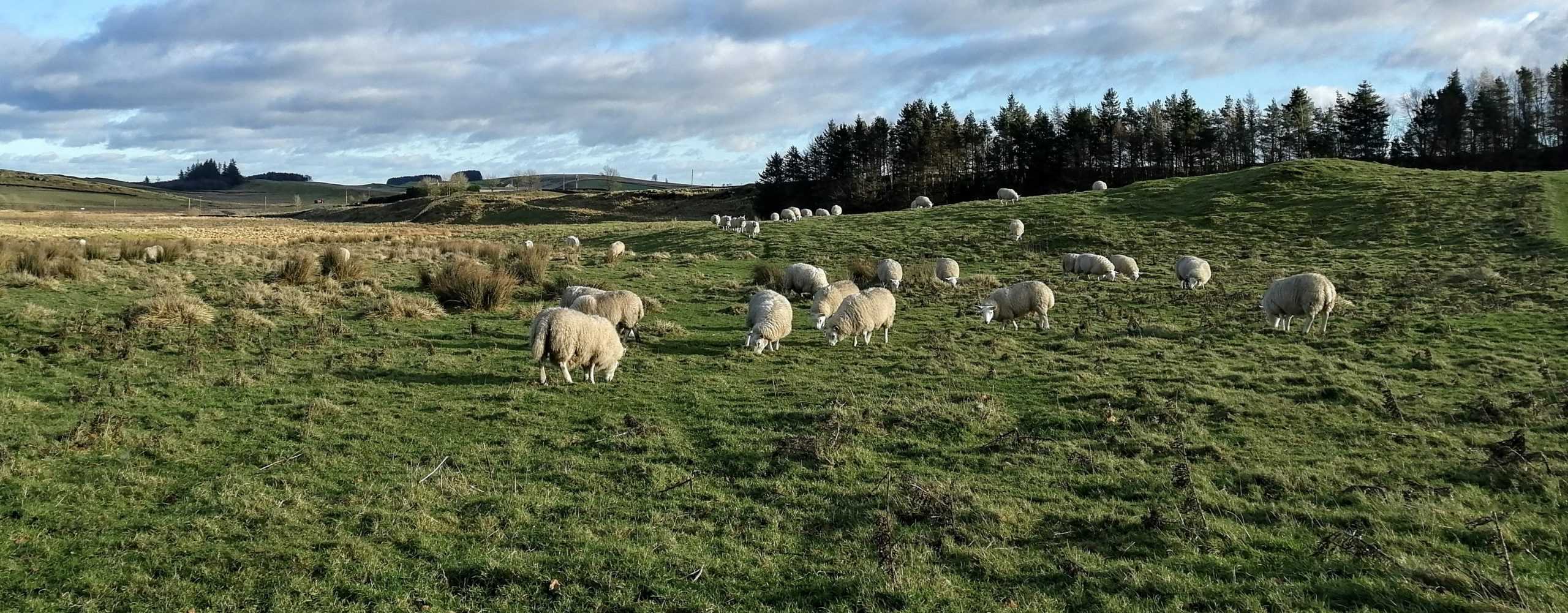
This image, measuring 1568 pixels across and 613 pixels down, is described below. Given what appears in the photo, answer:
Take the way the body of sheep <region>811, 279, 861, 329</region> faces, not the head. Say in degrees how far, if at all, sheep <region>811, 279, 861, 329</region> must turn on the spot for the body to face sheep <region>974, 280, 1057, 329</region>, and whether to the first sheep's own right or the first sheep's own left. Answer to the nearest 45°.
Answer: approximately 135° to the first sheep's own left

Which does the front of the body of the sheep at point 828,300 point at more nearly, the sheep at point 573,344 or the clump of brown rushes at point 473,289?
the sheep

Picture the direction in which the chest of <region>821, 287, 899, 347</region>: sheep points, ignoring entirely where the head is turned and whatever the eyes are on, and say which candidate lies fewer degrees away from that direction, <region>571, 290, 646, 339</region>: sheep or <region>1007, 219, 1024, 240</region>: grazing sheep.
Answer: the sheep

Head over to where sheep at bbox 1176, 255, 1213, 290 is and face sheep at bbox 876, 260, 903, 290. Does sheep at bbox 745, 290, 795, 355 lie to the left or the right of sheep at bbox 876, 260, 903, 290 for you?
left

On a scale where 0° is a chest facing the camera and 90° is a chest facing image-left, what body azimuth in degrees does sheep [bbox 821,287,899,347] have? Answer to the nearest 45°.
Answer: approximately 45°
